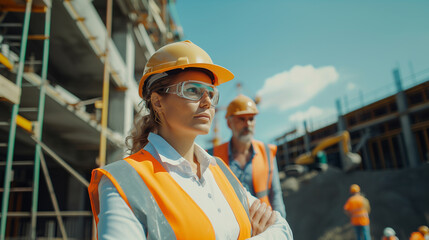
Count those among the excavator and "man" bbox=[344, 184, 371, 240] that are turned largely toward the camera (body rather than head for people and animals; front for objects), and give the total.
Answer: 0

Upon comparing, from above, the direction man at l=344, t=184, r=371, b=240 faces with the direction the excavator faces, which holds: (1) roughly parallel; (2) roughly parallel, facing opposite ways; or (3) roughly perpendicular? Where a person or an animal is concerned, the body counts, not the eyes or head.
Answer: roughly perpendicular

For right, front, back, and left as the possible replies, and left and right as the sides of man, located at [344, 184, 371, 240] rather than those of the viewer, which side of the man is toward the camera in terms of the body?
back

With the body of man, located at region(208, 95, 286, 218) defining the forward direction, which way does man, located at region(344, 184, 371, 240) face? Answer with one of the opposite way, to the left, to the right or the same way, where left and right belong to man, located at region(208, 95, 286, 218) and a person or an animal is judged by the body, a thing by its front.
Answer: the opposite way

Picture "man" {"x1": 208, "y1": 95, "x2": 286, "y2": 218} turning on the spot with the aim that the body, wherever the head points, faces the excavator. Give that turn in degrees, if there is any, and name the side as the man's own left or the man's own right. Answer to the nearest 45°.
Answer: approximately 180°

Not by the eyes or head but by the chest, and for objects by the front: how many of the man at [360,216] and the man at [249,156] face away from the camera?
1

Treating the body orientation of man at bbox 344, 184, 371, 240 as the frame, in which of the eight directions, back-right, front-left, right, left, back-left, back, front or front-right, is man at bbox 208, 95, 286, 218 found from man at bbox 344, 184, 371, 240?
back

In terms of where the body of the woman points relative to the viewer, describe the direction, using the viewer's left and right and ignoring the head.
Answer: facing the viewer and to the right of the viewer

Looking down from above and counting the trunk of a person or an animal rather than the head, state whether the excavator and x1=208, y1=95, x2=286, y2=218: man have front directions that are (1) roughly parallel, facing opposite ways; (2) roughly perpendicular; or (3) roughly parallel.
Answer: roughly perpendicular
